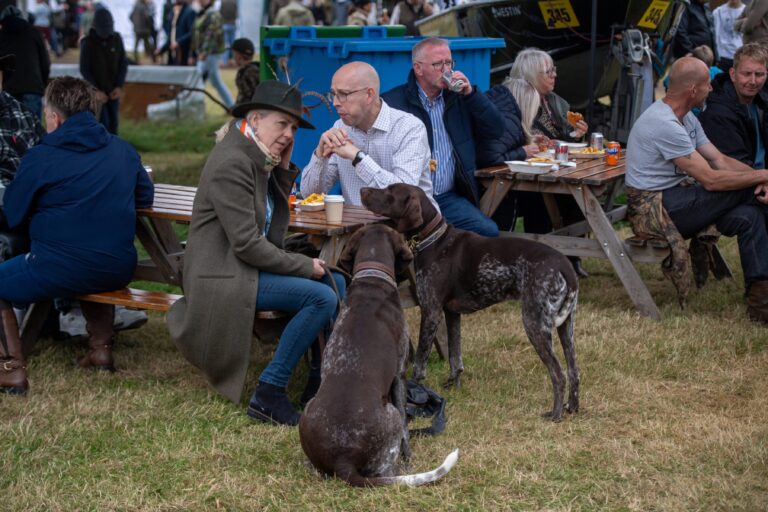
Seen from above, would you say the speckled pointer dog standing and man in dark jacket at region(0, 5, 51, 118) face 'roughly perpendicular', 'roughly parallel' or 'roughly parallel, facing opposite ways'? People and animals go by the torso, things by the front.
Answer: roughly perpendicular

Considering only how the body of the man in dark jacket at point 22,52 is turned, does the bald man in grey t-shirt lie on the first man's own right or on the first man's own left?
on the first man's own right

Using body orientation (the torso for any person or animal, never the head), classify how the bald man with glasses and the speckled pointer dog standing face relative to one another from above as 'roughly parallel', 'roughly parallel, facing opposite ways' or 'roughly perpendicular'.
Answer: roughly perpendicular

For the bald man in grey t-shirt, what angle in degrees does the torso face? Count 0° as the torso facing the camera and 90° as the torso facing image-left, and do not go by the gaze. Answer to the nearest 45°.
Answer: approximately 270°

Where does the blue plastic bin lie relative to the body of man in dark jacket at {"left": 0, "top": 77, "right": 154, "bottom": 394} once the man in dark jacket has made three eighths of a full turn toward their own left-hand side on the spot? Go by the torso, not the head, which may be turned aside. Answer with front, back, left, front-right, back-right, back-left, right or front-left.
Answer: back-left
